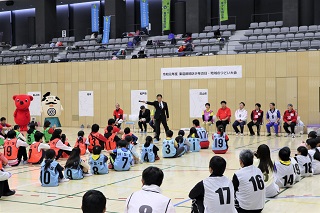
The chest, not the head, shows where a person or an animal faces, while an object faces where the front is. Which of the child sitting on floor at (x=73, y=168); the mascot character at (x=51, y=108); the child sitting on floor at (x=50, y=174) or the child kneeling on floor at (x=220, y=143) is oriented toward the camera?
the mascot character

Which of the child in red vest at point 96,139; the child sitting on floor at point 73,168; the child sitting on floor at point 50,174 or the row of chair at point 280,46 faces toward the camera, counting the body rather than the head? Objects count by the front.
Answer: the row of chair

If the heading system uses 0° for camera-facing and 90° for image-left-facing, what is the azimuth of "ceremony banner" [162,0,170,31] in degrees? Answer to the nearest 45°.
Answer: approximately 0°

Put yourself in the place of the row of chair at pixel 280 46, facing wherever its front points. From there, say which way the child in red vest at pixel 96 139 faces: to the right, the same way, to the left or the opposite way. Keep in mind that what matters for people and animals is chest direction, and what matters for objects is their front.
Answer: the opposite way

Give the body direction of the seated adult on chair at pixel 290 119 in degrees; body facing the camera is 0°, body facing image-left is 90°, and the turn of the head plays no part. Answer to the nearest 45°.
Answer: approximately 45°

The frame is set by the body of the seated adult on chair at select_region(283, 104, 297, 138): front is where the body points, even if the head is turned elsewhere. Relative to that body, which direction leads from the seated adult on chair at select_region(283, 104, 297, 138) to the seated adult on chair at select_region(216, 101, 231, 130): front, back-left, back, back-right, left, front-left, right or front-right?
front-right

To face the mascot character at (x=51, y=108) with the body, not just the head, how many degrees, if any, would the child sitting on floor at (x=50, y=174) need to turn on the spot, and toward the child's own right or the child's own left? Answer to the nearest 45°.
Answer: approximately 45° to the child's own left

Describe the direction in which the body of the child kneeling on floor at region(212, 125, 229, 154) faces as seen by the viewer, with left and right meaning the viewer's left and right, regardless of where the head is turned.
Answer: facing away from the viewer

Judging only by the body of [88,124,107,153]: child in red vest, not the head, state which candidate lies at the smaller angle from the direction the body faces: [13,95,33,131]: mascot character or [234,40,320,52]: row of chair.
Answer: the row of chair

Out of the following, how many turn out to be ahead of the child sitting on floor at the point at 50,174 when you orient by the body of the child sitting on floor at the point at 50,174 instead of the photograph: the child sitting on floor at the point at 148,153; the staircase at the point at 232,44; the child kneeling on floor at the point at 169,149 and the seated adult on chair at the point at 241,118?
4

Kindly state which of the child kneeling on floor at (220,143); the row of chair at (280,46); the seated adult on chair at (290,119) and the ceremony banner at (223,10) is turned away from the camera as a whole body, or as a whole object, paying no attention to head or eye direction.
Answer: the child kneeling on floor
